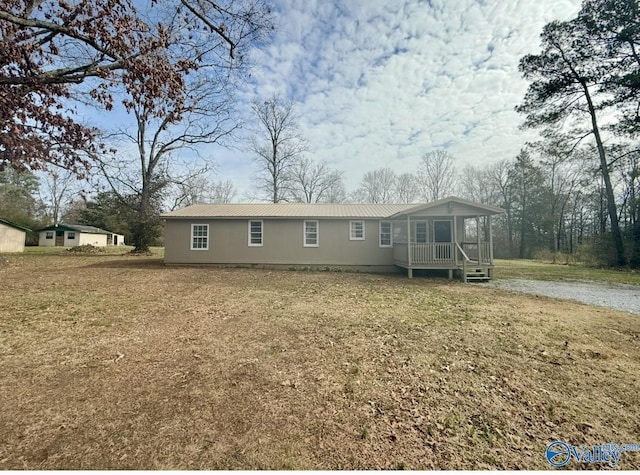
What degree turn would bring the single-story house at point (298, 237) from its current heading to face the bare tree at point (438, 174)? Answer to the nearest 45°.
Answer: approximately 135° to its left

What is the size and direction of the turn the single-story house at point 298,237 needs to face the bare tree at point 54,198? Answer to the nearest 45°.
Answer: approximately 135° to its right

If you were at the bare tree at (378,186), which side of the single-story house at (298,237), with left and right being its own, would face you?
back

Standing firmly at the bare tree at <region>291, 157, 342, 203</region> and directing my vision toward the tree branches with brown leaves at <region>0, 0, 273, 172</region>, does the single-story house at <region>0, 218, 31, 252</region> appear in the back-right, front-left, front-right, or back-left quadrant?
front-right

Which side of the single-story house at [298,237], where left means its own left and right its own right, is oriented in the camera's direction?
front

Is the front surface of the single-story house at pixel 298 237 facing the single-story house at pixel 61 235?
no

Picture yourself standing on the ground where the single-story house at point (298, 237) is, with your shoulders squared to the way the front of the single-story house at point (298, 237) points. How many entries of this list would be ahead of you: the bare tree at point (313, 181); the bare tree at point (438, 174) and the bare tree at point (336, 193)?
0

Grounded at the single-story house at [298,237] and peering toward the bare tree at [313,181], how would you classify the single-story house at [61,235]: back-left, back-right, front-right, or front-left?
front-left

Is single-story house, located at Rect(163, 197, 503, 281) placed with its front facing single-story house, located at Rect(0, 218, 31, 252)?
no

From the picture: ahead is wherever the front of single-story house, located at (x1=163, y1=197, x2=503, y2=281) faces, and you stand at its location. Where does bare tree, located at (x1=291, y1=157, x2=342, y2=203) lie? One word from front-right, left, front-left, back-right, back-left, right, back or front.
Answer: back

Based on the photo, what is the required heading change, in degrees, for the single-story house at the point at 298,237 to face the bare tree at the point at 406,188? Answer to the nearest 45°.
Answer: approximately 135° to its left

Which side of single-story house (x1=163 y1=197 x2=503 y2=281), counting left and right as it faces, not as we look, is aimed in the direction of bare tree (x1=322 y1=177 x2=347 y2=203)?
back

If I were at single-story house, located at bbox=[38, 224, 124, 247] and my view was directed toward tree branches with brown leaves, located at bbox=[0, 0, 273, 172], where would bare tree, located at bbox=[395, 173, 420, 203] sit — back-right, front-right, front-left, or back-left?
front-left

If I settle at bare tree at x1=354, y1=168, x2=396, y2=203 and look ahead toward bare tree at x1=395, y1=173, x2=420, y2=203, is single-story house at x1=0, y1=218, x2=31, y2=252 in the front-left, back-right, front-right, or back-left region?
back-right

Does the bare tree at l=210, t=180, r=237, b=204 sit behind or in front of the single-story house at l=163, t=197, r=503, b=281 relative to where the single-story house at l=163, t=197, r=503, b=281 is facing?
behind
